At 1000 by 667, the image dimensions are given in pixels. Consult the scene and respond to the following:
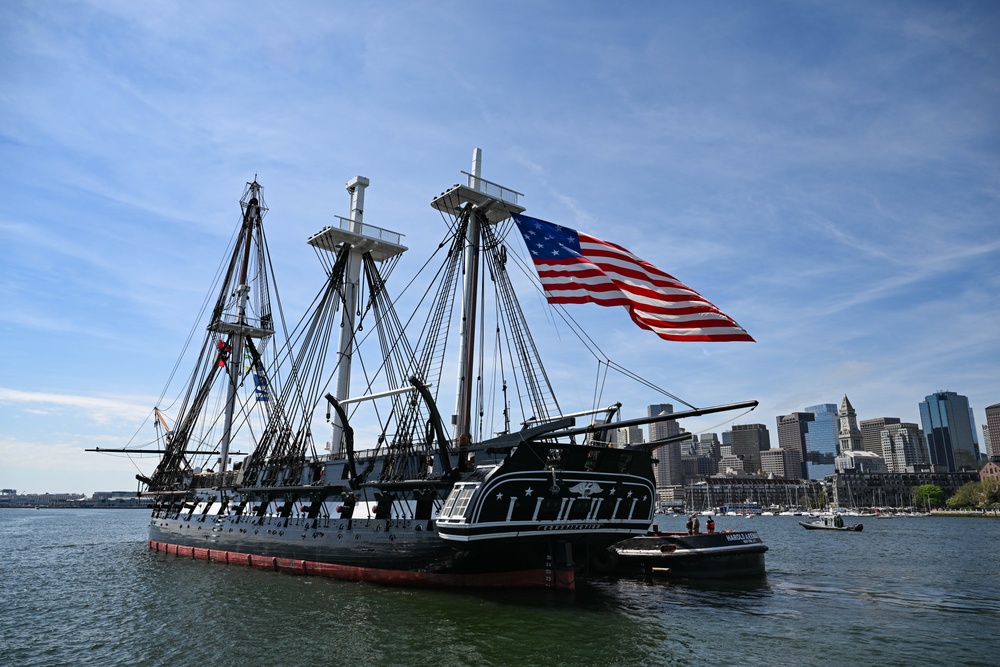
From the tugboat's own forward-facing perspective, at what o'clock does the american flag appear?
The american flag is roughly at 8 o'clock from the tugboat.
